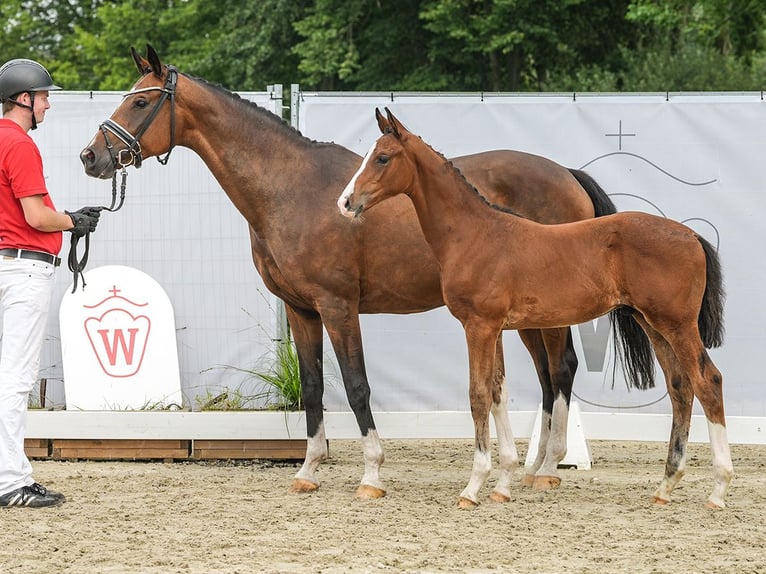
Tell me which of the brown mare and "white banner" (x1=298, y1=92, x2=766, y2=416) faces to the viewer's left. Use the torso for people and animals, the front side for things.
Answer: the brown mare

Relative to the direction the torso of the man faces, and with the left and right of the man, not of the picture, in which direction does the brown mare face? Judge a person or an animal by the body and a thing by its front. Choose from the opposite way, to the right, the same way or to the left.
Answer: the opposite way

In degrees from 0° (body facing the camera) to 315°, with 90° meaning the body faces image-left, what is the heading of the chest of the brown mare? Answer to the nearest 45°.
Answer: approximately 90°

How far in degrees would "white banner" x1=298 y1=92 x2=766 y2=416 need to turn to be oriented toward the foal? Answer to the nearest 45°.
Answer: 0° — it already faces it

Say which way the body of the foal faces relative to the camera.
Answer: to the viewer's left

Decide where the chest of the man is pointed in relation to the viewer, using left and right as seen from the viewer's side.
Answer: facing to the right of the viewer

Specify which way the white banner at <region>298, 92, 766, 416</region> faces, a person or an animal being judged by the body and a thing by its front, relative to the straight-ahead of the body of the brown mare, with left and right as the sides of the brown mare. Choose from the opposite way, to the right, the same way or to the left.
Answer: to the left

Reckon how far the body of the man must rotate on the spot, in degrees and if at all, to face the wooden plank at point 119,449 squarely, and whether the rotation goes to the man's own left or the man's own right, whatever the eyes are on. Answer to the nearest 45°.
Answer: approximately 90° to the man's own left

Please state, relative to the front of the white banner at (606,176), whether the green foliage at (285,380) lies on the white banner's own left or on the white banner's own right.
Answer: on the white banner's own right

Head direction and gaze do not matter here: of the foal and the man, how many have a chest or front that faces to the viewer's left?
1
